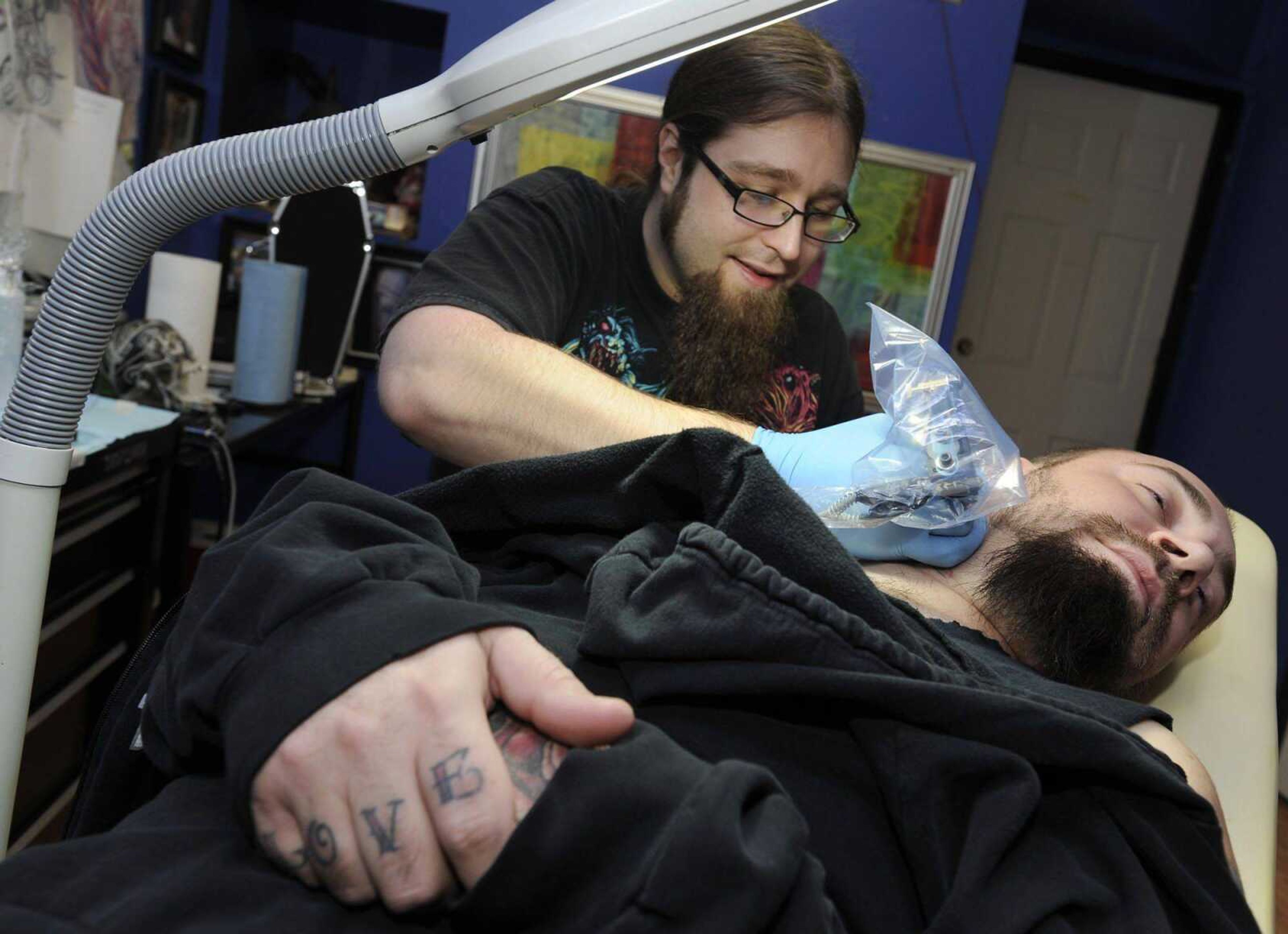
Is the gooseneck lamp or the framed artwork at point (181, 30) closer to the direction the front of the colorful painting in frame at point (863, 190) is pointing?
the gooseneck lamp

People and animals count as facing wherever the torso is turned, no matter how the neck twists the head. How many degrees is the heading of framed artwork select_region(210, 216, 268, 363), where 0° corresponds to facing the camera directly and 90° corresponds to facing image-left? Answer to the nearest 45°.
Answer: approximately 0°

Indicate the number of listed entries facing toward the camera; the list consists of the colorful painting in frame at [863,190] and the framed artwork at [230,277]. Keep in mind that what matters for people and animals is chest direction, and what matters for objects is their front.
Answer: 2

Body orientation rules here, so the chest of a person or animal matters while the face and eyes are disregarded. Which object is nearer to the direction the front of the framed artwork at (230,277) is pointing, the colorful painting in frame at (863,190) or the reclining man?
the reclining man

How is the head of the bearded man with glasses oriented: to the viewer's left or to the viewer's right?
to the viewer's right

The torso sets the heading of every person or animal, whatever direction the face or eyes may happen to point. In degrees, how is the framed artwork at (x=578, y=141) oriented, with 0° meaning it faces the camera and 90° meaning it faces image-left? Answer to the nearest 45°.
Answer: approximately 0°

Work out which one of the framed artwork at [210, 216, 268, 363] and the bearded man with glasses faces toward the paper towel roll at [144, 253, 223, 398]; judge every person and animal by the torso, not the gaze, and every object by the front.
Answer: the framed artwork

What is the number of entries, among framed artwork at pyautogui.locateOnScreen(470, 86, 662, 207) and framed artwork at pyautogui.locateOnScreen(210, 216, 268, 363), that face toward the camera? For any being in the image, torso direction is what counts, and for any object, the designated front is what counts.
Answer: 2
